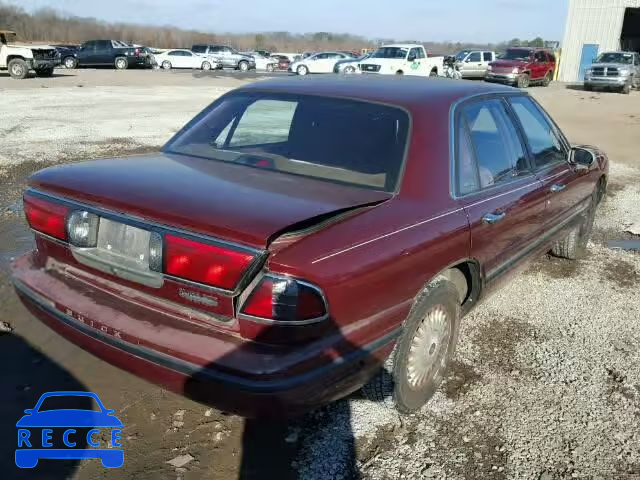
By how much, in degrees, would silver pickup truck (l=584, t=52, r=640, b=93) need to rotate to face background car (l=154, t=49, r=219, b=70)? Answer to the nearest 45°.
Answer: approximately 45° to its right

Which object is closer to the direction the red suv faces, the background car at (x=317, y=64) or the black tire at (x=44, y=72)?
the black tire

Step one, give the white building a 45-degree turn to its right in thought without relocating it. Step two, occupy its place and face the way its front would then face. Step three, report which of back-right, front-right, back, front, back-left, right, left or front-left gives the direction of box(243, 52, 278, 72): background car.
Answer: front-right

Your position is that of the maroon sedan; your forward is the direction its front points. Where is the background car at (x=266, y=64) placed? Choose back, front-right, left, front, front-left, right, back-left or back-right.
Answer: front-left

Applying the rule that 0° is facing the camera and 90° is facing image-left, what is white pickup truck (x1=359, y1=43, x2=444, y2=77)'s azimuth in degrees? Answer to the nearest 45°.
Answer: approximately 45°

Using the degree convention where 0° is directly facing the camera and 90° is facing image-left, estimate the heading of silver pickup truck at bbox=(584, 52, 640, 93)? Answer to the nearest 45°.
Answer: approximately 45°

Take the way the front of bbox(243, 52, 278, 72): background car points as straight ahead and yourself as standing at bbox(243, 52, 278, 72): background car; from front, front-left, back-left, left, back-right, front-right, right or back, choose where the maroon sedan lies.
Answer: front-right

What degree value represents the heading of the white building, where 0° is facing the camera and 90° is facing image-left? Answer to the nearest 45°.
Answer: approximately 0°

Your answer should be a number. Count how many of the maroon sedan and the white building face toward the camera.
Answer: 1

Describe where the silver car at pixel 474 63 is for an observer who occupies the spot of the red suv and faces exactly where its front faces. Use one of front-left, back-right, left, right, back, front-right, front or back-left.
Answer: right

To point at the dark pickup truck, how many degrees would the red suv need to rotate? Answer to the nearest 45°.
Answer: approximately 45° to its right
